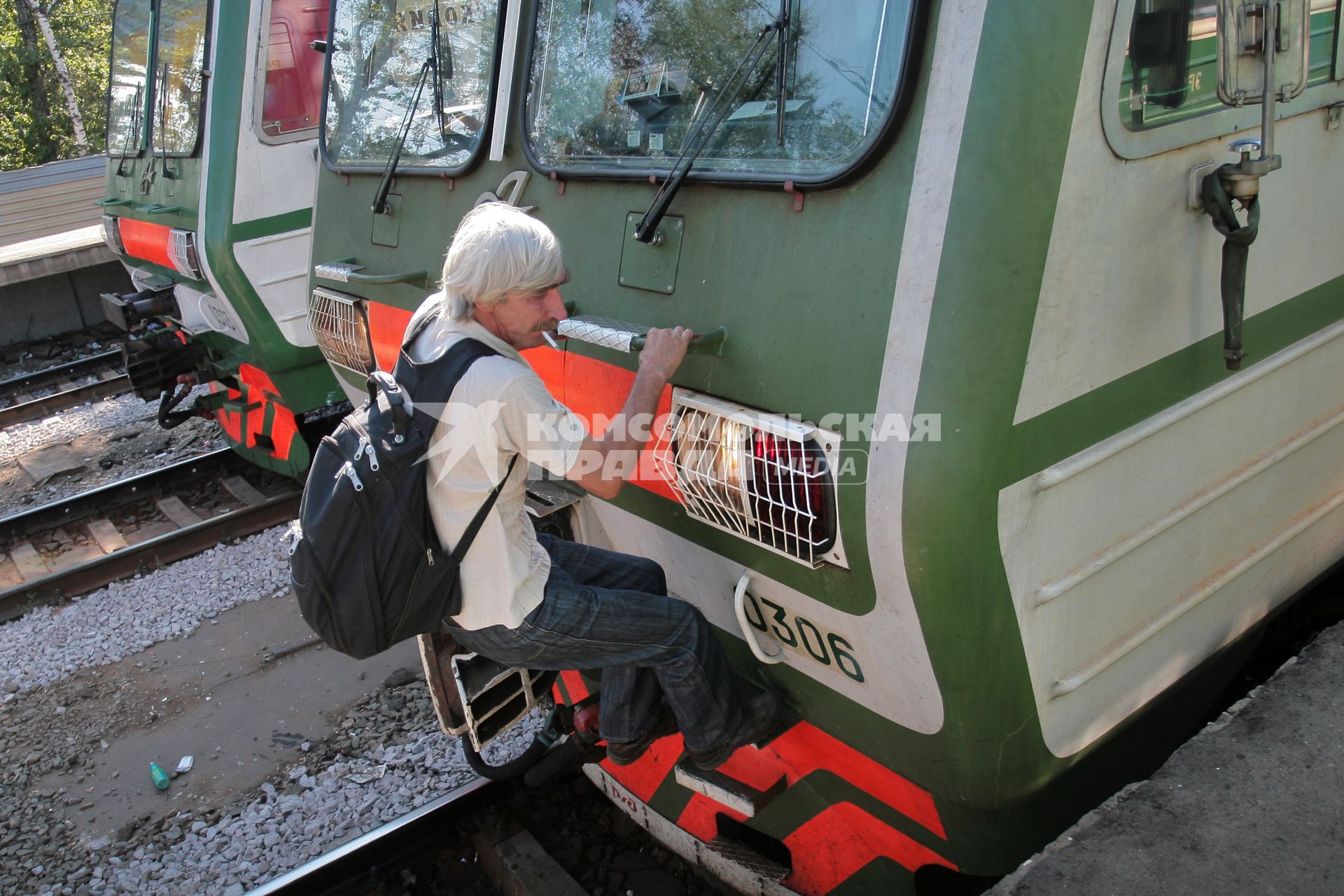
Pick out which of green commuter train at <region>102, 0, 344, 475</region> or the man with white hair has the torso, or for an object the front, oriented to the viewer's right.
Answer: the man with white hair

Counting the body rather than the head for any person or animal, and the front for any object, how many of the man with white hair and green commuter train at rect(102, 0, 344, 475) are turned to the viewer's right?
1

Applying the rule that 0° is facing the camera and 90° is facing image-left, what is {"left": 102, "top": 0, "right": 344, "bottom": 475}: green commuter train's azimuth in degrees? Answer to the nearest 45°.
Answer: approximately 45°

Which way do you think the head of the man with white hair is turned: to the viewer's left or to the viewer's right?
to the viewer's right

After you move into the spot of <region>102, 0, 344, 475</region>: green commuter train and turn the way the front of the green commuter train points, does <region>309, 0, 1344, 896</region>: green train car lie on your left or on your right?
on your left

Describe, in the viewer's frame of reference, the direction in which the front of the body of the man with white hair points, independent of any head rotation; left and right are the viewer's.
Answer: facing to the right of the viewer
